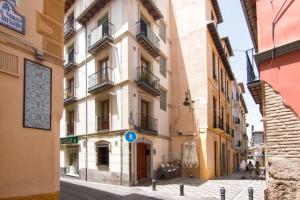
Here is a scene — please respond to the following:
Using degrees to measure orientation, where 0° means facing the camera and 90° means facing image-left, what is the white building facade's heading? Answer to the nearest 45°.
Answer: approximately 45°

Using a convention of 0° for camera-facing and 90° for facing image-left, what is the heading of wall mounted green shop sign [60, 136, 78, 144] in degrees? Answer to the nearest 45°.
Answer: approximately 45°
